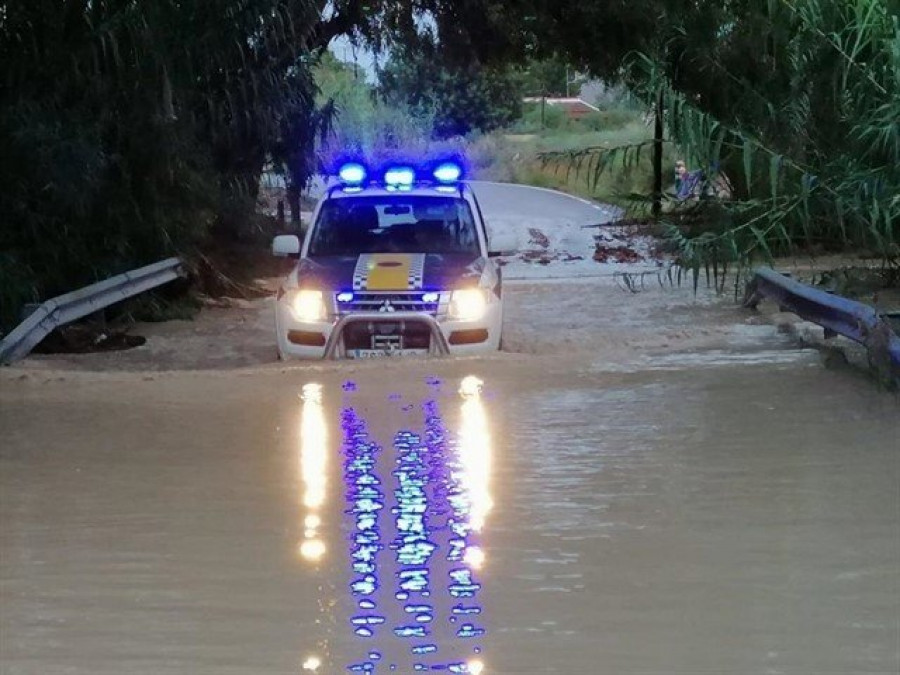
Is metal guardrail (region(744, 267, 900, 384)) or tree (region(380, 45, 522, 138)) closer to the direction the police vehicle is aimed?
the metal guardrail

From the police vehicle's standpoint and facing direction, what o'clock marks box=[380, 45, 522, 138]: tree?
The tree is roughly at 6 o'clock from the police vehicle.

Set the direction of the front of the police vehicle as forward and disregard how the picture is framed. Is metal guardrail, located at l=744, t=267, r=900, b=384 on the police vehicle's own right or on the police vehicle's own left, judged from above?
on the police vehicle's own left

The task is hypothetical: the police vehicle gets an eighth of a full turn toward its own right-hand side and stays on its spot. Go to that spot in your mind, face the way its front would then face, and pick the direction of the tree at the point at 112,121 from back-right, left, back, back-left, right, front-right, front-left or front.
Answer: right

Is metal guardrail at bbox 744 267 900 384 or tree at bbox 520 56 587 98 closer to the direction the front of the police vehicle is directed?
the metal guardrail

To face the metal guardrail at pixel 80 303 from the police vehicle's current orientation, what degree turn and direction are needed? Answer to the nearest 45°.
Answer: approximately 135° to its right

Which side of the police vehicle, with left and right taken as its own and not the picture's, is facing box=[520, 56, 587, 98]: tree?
back

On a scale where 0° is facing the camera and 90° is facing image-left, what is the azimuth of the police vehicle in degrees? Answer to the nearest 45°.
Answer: approximately 0°
